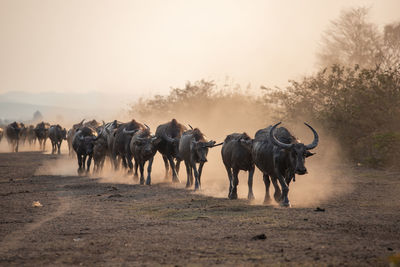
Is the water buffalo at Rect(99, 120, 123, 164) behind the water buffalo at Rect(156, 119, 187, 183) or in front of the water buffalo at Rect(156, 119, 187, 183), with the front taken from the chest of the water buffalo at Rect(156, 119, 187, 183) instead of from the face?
behind

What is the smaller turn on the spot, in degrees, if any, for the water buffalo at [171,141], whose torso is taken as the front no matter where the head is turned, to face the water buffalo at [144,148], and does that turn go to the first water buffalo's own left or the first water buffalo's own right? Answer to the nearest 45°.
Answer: approximately 90° to the first water buffalo's own right

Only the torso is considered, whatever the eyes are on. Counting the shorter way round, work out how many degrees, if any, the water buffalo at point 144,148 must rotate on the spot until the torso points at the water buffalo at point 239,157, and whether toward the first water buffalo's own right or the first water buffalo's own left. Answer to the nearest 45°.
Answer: approximately 45° to the first water buffalo's own left
